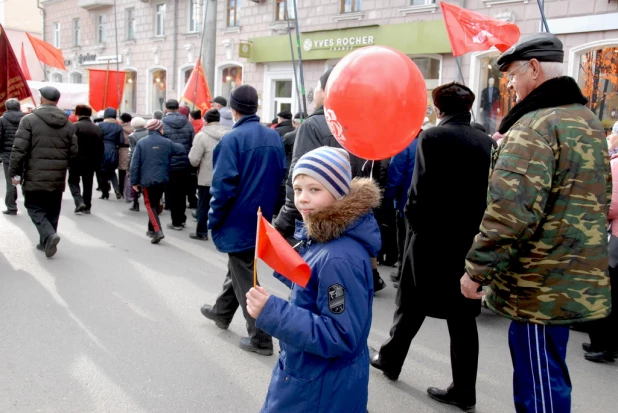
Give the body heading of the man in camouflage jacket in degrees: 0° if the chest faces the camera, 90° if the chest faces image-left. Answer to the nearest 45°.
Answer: approximately 135°

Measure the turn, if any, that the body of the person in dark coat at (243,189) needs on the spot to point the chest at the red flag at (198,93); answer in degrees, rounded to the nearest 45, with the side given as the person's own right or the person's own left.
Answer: approximately 45° to the person's own right

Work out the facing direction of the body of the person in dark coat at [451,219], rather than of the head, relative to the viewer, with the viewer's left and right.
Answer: facing away from the viewer and to the left of the viewer

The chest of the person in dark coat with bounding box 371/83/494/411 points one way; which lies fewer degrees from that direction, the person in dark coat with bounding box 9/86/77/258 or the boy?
the person in dark coat

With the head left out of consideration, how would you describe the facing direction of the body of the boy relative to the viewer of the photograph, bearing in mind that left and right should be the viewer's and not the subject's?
facing to the left of the viewer

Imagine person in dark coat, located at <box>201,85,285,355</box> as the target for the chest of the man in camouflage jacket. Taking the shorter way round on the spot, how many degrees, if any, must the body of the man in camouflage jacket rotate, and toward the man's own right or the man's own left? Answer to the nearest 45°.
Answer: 0° — they already face them

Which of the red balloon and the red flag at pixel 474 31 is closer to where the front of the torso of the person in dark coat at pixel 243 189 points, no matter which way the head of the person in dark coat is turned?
the red flag

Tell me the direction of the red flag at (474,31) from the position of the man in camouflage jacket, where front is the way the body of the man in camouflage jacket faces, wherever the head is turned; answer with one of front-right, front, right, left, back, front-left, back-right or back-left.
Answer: front-right

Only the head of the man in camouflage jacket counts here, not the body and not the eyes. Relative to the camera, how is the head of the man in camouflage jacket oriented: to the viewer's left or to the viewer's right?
to the viewer's left

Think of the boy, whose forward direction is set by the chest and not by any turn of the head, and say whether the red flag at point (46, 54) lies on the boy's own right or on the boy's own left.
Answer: on the boy's own right

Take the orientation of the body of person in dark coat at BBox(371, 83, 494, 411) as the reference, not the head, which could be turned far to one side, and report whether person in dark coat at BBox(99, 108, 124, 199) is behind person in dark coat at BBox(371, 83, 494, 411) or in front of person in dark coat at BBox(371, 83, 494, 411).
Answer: in front

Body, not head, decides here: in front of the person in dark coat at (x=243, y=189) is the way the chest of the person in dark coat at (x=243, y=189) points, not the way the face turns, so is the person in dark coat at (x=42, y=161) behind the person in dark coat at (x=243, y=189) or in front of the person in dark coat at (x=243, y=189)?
in front

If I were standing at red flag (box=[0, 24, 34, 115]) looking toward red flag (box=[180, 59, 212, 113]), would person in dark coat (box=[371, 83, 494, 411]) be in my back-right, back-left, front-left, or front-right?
back-right

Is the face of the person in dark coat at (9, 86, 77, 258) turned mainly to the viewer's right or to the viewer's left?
to the viewer's left
